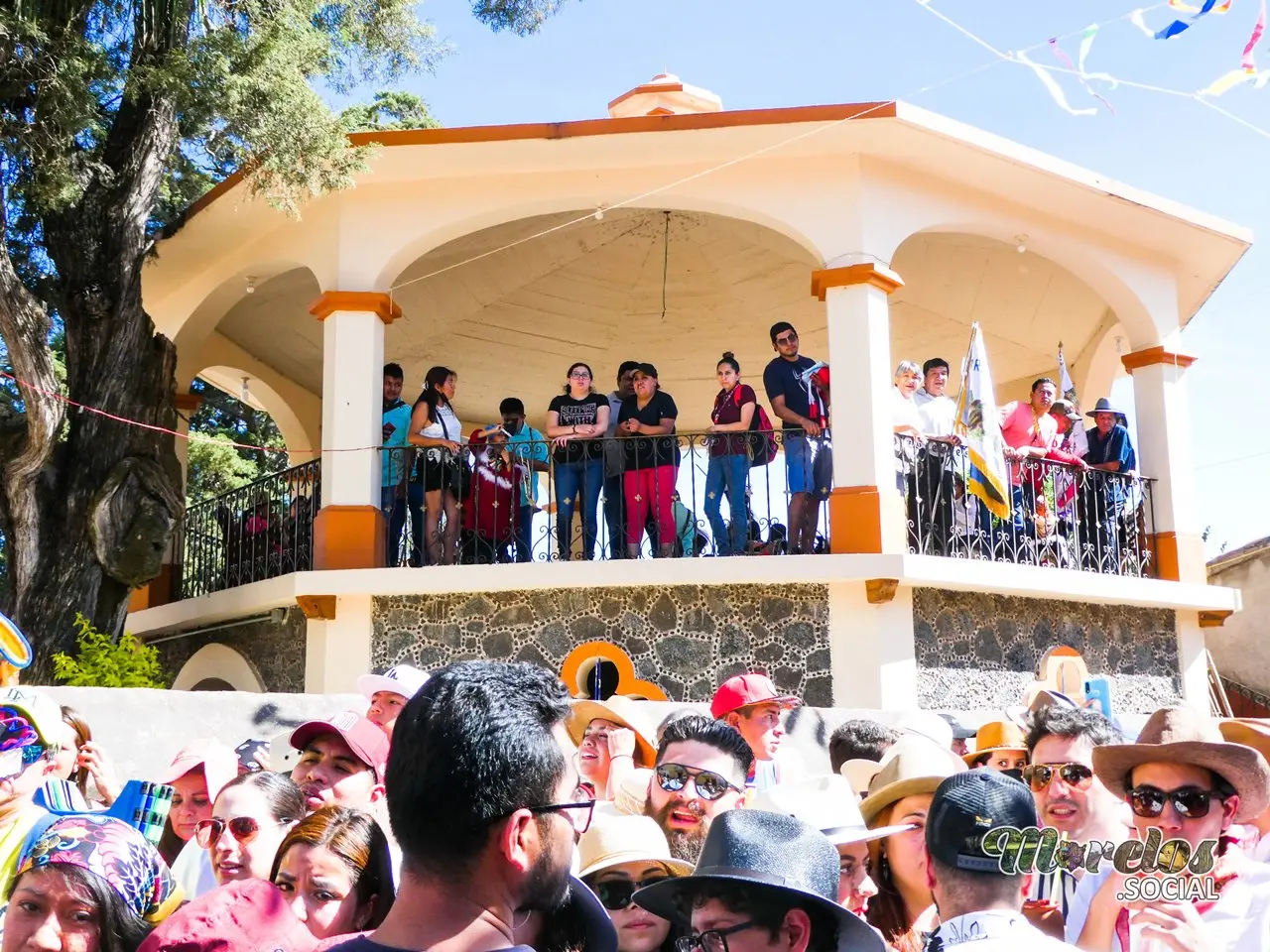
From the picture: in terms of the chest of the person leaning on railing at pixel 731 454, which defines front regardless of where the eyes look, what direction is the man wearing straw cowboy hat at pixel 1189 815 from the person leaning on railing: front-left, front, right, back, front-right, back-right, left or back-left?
front-left

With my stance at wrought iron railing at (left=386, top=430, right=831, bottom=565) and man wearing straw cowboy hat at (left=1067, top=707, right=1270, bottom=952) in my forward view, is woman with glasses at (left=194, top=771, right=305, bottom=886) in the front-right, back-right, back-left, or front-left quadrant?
front-right

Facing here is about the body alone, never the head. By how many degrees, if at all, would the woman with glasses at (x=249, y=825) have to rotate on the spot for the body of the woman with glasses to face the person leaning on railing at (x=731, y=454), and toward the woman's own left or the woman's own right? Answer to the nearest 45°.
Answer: approximately 180°

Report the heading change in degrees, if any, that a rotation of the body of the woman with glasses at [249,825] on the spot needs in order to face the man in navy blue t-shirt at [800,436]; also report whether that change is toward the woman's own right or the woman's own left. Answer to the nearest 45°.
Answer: approximately 180°

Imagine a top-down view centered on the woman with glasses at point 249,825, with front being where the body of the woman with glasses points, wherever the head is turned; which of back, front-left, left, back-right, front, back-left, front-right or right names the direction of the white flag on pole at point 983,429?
back

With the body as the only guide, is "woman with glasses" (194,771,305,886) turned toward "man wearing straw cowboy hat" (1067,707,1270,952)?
no

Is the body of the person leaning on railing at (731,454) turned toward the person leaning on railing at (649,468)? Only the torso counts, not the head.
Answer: no

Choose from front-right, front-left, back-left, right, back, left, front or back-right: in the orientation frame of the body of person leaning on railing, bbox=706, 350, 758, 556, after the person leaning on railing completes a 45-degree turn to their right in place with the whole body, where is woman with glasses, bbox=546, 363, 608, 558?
front

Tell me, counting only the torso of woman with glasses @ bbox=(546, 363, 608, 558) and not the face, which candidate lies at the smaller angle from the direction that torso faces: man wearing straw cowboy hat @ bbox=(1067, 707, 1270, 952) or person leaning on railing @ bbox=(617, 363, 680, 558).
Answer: the man wearing straw cowboy hat

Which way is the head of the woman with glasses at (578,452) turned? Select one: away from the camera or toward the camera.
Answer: toward the camera

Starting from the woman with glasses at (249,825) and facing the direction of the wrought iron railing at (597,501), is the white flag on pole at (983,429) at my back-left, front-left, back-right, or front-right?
front-right

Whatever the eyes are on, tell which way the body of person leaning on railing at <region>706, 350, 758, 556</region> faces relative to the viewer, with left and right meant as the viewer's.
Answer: facing the viewer and to the left of the viewer

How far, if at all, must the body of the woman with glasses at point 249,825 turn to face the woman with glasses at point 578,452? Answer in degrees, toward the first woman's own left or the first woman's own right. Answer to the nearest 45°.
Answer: approximately 135° to the first woman's own right

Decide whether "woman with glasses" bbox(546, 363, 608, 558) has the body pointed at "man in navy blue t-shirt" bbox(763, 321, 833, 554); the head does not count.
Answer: no

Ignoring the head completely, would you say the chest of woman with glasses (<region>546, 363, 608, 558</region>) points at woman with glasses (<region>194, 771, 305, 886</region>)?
yes

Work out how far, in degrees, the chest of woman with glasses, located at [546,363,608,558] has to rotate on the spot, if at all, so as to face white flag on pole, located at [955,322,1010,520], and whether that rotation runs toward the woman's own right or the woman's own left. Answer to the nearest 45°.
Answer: approximately 90° to the woman's own left

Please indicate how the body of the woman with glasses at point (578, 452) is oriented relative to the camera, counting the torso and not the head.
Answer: toward the camera
